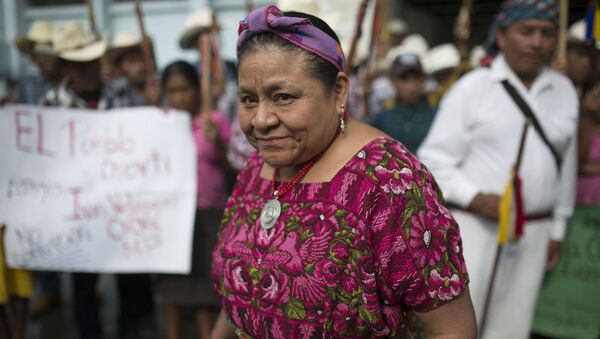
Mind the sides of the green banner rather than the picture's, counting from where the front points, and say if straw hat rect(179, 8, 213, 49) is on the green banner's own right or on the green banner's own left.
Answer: on the green banner's own right

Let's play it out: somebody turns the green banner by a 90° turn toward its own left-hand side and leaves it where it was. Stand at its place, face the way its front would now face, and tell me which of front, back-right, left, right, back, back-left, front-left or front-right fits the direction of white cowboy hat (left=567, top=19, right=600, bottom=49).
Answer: left

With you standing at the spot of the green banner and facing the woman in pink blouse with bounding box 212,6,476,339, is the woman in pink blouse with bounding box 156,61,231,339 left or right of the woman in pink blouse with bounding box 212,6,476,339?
right

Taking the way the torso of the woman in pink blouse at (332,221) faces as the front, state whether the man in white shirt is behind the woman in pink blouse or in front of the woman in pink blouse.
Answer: behind

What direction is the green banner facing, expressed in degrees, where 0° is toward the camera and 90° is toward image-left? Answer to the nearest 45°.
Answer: approximately 0°
